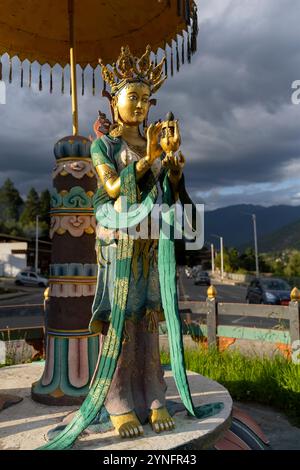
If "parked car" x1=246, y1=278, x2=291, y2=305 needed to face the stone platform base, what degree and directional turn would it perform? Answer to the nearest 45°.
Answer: approximately 45° to its right

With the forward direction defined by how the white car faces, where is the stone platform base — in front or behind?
in front

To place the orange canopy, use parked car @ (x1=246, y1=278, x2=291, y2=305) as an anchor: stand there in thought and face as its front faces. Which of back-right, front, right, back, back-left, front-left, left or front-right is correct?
front-right

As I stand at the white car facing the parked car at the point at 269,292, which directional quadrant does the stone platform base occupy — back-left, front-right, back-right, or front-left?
front-right

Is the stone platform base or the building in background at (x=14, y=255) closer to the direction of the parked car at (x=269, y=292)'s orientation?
the stone platform base

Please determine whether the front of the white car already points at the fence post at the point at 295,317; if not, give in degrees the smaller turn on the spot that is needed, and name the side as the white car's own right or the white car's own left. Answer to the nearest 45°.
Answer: approximately 45° to the white car's own right

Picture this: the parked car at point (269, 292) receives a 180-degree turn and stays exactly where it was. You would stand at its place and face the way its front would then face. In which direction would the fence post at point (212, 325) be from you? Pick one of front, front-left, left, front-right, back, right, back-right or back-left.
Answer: back-left

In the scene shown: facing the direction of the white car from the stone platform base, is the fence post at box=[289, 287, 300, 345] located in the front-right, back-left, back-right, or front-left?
front-right
